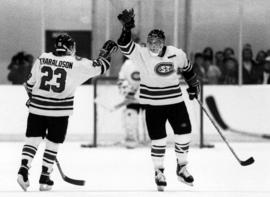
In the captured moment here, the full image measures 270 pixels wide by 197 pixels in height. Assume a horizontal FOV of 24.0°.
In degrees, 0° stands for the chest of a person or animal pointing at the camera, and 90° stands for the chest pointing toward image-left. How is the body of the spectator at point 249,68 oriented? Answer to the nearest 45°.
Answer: approximately 0°

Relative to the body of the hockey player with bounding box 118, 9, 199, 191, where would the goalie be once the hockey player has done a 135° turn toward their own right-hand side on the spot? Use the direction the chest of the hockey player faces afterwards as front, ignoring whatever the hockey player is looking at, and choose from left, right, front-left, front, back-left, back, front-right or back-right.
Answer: front-right

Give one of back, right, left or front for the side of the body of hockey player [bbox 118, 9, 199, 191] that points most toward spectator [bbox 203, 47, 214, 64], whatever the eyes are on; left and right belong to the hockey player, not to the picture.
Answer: back

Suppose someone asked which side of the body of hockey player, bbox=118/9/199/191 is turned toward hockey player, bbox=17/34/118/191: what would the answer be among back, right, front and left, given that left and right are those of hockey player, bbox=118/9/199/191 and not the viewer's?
right

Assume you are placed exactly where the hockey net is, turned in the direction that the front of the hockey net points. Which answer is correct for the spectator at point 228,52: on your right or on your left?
on your left

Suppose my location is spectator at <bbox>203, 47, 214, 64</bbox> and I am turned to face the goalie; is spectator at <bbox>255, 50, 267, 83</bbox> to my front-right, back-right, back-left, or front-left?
back-left

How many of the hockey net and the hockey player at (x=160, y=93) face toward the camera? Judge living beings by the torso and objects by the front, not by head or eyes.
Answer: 2

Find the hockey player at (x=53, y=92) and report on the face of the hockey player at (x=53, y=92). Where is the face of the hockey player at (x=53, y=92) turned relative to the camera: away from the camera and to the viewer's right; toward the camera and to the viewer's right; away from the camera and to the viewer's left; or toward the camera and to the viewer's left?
away from the camera and to the viewer's right

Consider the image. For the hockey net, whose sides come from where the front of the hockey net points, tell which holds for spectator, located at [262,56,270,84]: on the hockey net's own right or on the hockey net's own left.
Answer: on the hockey net's own left
